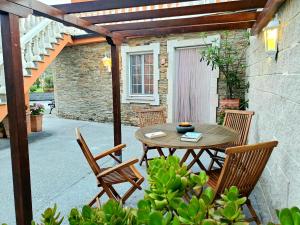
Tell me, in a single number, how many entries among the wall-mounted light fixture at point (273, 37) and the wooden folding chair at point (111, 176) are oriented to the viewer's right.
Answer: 1

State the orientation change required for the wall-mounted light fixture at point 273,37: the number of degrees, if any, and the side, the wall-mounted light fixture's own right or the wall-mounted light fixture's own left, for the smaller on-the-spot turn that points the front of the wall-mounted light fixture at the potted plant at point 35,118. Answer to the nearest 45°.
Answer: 0° — it already faces it

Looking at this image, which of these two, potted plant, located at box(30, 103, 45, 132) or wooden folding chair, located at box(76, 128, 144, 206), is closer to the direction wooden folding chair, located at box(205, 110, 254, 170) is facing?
the wooden folding chair

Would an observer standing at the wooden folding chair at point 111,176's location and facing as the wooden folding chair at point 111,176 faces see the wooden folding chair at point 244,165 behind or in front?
in front

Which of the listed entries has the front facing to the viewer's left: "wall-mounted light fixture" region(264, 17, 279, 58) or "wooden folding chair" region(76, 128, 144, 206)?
the wall-mounted light fixture

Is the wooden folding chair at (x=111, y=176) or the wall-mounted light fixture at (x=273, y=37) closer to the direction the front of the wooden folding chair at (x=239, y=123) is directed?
the wooden folding chair

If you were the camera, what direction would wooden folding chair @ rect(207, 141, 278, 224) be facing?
facing away from the viewer and to the left of the viewer

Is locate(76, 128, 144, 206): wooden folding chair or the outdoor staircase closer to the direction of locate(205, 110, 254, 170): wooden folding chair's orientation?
the wooden folding chair

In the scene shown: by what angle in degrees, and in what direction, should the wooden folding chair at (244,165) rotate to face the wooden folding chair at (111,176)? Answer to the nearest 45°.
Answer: approximately 45° to its left

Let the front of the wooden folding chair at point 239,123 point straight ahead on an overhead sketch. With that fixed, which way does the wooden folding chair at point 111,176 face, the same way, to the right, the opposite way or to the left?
the opposite way

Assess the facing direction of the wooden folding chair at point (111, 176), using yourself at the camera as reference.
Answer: facing to the right of the viewer

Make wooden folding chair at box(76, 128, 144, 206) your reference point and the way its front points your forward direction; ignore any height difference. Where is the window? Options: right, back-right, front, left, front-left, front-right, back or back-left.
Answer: left

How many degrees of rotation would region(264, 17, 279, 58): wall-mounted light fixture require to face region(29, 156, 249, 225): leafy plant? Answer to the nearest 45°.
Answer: approximately 90° to its left

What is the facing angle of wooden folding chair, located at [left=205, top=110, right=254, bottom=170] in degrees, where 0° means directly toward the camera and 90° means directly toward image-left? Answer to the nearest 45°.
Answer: approximately 45°

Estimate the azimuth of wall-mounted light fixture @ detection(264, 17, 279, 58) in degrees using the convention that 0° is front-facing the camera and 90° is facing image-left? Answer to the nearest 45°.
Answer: approximately 90°
